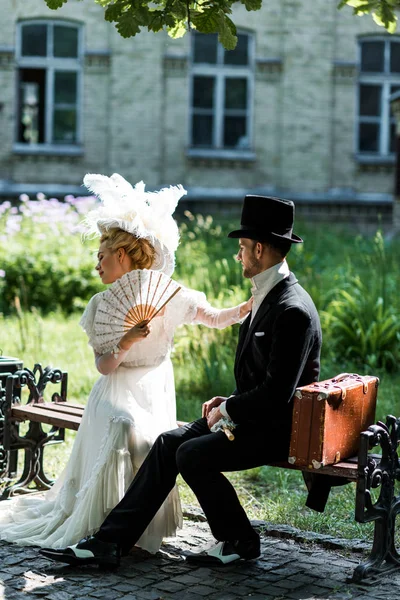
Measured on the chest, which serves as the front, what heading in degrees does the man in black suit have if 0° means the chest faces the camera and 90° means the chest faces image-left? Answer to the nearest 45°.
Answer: approximately 90°

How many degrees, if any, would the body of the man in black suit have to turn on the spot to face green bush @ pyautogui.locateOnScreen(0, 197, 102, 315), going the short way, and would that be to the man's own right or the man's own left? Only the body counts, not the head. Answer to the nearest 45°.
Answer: approximately 90° to the man's own right

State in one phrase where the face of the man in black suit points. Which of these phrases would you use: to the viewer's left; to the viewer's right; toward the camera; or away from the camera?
to the viewer's left

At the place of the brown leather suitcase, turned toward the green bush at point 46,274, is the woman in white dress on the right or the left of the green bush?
left

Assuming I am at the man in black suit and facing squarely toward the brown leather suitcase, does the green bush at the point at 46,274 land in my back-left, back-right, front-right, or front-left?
back-left

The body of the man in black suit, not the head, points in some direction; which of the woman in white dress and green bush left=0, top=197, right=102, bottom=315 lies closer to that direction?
the woman in white dress

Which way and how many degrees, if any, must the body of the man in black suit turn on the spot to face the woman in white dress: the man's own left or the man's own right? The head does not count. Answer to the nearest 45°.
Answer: approximately 45° to the man's own right

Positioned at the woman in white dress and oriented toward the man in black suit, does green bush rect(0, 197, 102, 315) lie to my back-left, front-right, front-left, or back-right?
back-left

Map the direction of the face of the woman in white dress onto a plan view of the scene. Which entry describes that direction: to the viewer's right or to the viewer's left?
to the viewer's left
